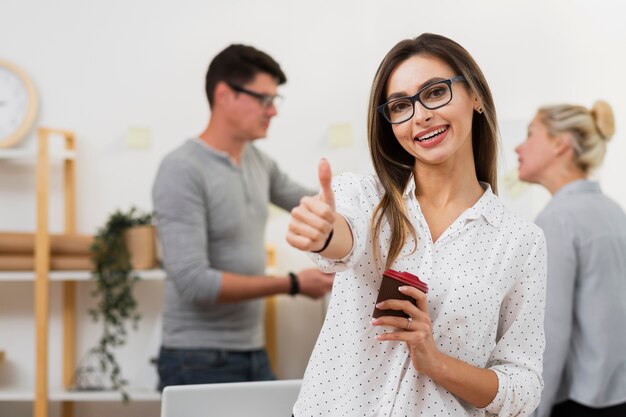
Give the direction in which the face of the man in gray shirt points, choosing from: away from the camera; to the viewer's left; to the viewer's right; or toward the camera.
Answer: to the viewer's right

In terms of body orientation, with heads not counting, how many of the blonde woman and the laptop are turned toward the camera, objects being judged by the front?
0

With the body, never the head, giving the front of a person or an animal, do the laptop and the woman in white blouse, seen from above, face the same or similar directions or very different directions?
very different directions

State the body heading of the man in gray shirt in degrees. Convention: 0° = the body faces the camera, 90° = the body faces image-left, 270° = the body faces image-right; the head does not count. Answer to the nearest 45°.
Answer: approximately 315°

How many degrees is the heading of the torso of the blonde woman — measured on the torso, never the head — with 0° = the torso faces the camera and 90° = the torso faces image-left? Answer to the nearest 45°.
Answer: approximately 135°

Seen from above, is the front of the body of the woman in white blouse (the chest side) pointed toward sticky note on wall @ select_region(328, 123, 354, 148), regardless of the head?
no

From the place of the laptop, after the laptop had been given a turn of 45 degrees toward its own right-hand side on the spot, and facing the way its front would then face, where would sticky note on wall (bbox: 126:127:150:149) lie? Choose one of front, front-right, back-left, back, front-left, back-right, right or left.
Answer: front-left

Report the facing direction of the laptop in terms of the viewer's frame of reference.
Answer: facing away from the viewer

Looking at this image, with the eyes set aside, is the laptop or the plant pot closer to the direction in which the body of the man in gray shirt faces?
the laptop

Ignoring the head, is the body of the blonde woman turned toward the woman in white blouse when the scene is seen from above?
no

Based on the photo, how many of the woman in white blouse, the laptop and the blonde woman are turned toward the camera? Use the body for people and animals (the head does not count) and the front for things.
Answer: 1

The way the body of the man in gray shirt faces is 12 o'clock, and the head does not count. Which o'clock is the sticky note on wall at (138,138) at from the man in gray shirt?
The sticky note on wall is roughly at 7 o'clock from the man in gray shirt.

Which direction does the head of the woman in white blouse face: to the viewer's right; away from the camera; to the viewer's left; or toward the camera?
toward the camera

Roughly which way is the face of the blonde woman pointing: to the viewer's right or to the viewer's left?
to the viewer's left

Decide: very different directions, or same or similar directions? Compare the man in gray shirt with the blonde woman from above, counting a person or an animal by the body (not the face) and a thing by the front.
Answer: very different directions

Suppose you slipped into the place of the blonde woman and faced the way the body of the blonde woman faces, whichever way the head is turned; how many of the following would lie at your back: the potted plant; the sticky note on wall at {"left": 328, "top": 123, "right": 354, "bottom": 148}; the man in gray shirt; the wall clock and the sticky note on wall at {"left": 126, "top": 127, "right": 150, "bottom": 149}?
0

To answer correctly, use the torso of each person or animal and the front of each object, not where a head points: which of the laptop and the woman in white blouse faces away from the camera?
the laptop

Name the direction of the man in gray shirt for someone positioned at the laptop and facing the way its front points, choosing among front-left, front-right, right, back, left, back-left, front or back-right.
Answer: front

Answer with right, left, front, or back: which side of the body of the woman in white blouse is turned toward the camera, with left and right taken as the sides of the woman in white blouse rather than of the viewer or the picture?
front
